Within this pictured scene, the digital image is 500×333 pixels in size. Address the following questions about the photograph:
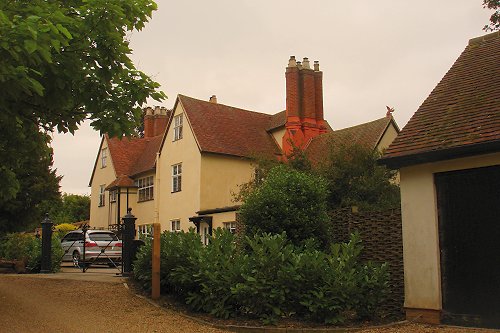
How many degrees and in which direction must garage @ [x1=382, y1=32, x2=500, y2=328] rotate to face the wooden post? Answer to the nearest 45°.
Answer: approximately 45° to its right

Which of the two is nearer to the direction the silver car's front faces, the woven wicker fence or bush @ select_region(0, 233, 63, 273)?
the bush

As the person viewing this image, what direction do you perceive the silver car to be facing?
facing away from the viewer and to the left of the viewer

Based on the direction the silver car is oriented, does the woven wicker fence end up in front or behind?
behind

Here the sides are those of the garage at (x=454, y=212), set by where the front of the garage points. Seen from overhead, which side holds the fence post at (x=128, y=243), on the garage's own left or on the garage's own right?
on the garage's own right

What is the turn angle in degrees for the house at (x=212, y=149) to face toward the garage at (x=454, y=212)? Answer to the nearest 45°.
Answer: approximately 45° to its left

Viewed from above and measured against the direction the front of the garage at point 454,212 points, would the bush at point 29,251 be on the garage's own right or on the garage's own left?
on the garage's own right

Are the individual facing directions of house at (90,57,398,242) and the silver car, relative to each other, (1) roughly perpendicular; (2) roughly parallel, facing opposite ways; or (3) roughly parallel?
roughly perpendicular

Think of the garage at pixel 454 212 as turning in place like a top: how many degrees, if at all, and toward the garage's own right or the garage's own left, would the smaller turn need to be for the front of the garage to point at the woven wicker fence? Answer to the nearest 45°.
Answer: approximately 90° to the garage's own right
